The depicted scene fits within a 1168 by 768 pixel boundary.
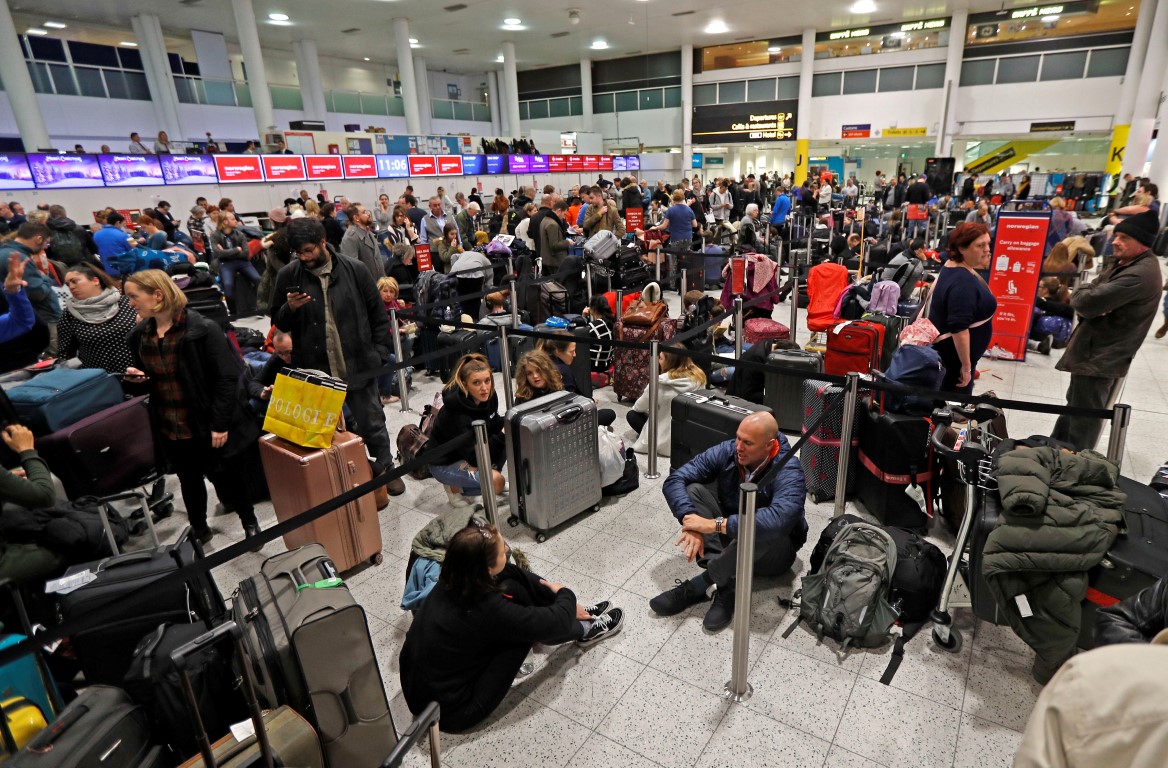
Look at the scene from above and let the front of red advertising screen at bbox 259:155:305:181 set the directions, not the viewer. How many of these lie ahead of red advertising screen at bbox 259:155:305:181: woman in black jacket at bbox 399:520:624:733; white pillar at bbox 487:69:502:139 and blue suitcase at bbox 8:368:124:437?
2

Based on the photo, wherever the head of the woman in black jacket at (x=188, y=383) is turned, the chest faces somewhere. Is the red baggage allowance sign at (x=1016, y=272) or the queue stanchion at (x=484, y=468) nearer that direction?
the queue stanchion

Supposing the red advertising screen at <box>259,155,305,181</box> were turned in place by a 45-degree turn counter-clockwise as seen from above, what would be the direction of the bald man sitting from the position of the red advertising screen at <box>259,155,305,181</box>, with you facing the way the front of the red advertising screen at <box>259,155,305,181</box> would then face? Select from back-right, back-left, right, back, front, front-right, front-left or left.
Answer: front-right

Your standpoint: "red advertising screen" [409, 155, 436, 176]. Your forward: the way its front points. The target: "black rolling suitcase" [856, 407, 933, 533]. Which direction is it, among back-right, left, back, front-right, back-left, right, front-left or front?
front

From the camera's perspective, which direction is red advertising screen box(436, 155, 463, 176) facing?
toward the camera

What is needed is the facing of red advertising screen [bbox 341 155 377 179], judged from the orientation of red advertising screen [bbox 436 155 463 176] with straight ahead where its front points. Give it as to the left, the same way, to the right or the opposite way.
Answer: the same way

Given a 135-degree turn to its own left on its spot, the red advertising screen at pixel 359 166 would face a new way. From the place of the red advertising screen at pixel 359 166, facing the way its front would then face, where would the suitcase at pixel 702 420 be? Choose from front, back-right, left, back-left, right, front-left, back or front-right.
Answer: back-right

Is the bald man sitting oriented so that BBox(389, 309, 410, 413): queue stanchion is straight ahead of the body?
no

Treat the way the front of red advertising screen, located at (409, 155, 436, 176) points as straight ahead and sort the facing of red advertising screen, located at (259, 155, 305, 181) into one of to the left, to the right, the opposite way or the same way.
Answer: the same way

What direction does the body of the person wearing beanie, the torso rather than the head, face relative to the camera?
to the viewer's left

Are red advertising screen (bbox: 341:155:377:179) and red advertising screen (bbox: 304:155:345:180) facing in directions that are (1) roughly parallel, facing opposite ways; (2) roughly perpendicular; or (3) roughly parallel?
roughly parallel

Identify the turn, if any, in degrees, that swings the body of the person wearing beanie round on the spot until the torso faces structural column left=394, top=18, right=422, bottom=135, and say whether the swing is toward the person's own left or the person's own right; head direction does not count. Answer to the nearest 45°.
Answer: approximately 45° to the person's own right

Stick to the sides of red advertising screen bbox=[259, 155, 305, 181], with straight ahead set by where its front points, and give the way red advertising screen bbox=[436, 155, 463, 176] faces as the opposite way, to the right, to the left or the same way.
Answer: the same way

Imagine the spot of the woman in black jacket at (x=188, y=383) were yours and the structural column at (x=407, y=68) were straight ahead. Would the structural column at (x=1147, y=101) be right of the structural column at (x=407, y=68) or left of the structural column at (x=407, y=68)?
right

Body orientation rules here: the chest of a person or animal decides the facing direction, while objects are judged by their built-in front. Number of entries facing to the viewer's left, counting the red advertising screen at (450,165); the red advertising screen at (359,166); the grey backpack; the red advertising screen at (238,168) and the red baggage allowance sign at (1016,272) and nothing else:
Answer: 0

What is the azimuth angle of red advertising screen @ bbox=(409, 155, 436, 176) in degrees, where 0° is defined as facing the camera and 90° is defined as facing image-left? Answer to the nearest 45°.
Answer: approximately 0°

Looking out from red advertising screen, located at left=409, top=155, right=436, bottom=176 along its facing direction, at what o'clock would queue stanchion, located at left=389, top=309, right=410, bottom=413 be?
The queue stanchion is roughly at 12 o'clock from the red advertising screen.

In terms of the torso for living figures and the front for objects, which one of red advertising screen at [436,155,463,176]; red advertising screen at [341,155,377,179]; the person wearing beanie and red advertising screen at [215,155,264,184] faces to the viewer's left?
the person wearing beanie

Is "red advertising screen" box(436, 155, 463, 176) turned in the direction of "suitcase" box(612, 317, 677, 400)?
yes
